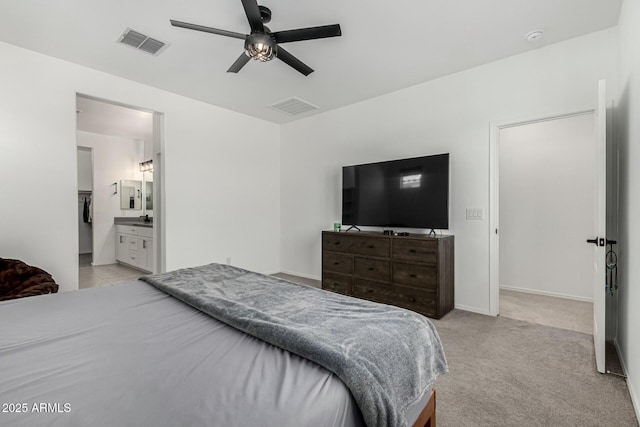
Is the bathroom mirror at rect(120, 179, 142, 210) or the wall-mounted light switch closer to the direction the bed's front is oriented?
the wall-mounted light switch

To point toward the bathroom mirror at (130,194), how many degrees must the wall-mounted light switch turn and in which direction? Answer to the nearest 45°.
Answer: approximately 90° to its right

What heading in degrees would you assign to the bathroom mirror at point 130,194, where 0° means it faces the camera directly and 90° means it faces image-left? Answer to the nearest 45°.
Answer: approximately 0°

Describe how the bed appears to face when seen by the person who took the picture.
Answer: facing away from the viewer and to the right of the viewer

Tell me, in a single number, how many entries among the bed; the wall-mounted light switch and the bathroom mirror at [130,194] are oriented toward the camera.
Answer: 2
